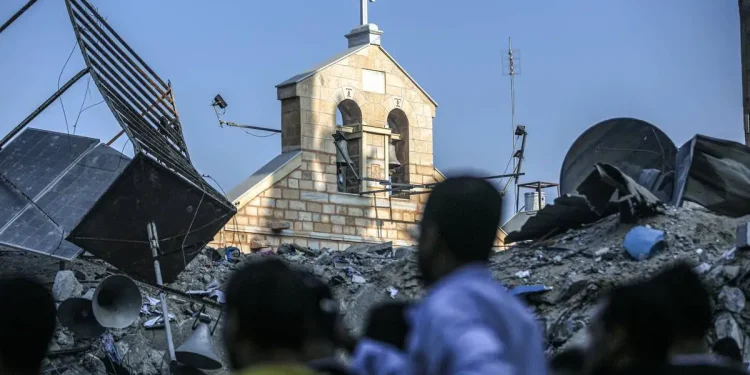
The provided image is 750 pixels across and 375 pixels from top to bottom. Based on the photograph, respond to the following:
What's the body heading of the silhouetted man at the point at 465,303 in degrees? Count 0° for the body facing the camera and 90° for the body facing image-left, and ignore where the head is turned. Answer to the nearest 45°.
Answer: approximately 135°

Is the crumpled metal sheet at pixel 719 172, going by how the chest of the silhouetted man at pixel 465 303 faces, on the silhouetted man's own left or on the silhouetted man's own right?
on the silhouetted man's own right

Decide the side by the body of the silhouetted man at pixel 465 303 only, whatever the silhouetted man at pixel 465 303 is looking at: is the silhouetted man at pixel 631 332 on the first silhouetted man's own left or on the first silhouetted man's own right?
on the first silhouetted man's own right

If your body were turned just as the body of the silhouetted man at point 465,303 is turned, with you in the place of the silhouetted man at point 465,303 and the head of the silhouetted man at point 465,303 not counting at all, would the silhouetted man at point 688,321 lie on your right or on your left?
on your right

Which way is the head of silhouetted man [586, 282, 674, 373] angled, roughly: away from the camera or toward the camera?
away from the camera

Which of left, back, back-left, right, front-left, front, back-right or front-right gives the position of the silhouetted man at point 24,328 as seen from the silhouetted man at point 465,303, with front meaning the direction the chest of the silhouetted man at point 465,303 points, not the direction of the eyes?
front-left

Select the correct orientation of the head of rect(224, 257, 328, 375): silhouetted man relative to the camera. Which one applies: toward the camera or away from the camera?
away from the camera

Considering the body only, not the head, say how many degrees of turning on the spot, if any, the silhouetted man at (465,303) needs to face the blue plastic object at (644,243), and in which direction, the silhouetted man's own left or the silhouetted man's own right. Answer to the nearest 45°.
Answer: approximately 45° to the silhouetted man's own right
